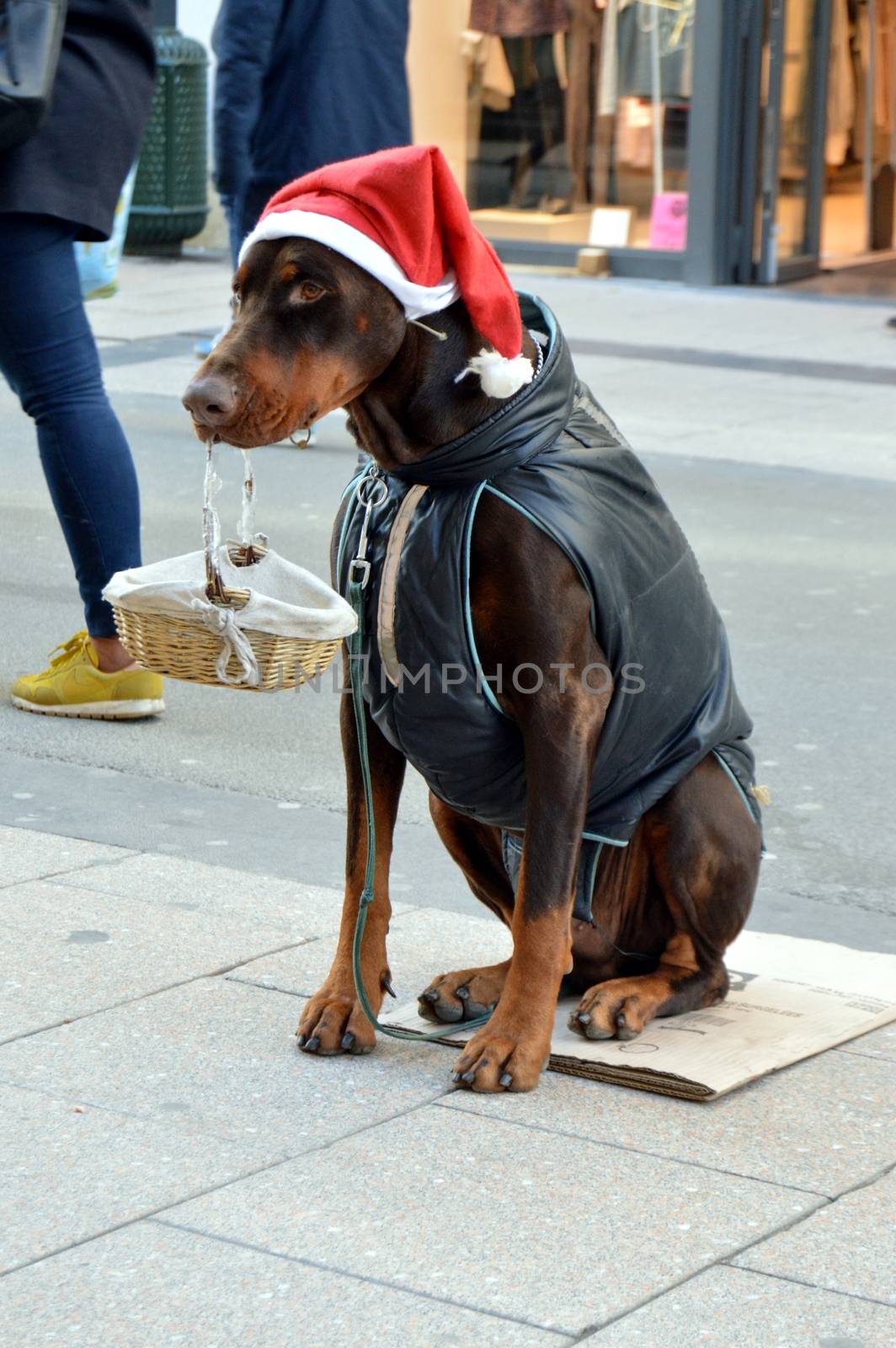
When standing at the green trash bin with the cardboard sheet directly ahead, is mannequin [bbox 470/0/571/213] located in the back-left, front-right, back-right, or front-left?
front-left

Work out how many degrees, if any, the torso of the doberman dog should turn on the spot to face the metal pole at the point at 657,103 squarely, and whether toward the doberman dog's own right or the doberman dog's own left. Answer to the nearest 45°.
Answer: approximately 135° to the doberman dog's own right

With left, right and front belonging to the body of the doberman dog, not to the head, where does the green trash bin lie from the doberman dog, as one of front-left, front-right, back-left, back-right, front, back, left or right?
back-right

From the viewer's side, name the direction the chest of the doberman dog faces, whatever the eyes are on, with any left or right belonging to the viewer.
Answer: facing the viewer and to the left of the viewer

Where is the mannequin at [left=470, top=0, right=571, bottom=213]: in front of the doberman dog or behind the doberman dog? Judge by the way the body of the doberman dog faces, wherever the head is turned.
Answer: behind

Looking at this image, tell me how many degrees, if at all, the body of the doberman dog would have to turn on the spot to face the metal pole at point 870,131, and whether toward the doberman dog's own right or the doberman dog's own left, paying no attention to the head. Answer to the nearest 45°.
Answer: approximately 135° to the doberman dog's own right

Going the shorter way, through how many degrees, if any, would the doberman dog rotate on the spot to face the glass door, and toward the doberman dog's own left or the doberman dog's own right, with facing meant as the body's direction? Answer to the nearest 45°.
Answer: approximately 135° to the doberman dog's own right

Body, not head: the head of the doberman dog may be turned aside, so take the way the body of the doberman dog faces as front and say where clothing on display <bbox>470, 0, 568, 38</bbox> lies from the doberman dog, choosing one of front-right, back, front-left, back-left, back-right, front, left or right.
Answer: back-right
